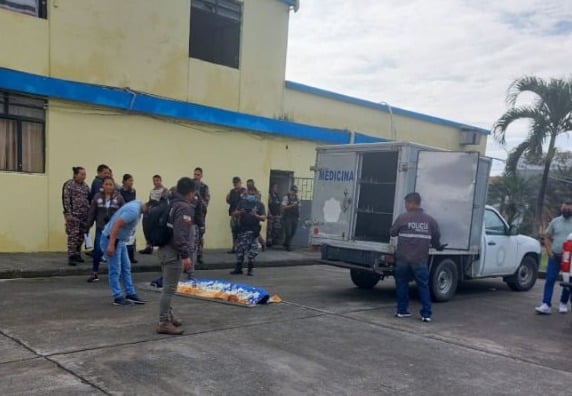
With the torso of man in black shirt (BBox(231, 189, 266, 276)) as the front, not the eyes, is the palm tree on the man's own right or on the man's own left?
on the man's own left

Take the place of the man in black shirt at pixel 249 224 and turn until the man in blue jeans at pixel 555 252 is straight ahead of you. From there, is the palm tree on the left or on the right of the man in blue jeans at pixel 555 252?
left

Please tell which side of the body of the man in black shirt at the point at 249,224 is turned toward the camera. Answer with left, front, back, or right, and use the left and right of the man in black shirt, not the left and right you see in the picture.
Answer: front

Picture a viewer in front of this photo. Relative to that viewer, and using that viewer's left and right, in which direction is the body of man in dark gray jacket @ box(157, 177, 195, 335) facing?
facing to the right of the viewer

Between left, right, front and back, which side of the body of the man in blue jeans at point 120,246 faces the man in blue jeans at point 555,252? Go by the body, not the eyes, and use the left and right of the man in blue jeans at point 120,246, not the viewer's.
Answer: front

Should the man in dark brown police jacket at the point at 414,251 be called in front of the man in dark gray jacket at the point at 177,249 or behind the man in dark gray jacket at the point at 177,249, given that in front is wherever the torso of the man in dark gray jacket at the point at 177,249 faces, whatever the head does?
in front

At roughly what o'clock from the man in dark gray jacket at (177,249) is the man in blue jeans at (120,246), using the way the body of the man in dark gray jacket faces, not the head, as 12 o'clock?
The man in blue jeans is roughly at 8 o'clock from the man in dark gray jacket.

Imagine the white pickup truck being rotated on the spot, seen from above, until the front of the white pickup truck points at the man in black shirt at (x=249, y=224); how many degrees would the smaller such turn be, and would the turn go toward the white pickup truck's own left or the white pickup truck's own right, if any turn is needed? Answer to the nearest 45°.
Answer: approximately 135° to the white pickup truck's own left

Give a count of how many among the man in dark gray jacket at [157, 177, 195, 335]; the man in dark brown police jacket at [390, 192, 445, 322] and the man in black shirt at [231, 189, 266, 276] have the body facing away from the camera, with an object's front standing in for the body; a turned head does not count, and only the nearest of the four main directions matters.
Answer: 1

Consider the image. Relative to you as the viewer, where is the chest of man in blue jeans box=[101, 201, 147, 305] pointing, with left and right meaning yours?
facing to the right of the viewer

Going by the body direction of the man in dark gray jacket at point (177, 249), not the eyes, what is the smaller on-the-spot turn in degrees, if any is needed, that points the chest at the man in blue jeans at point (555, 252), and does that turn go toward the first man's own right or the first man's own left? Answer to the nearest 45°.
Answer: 0° — they already face them

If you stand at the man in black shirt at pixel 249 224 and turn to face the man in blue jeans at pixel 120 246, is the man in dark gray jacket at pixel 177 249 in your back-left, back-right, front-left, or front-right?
front-left

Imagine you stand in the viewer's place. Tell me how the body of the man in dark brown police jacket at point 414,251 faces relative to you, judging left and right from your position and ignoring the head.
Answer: facing away from the viewer

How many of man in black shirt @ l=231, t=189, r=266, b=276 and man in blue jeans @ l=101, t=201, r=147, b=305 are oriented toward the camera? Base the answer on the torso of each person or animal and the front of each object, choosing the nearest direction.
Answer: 1
